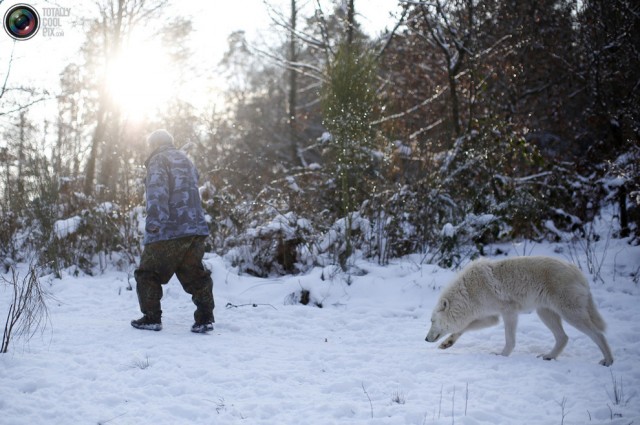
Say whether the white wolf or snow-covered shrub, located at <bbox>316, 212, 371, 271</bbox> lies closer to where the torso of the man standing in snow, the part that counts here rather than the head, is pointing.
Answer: the snow-covered shrub

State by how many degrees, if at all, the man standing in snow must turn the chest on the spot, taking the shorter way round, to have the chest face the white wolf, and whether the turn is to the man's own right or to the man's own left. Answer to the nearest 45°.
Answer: approximately 135° to the man's own right

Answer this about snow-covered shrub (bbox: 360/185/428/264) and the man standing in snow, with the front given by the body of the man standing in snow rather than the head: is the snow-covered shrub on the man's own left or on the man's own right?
on the man's own right

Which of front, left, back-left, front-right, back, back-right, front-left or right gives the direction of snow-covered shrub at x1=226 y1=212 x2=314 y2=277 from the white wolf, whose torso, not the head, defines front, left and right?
front-right

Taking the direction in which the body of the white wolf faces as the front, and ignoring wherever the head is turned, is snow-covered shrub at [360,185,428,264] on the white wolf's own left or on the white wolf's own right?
on the white wolf's own right

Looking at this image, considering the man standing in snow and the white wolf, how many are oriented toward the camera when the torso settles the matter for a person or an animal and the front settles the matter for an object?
0

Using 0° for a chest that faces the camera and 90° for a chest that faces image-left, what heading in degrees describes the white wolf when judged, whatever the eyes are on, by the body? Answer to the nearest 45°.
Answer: approximately 90°

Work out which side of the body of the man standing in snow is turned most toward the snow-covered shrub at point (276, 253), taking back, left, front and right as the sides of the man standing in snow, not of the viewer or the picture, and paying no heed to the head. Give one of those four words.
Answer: right

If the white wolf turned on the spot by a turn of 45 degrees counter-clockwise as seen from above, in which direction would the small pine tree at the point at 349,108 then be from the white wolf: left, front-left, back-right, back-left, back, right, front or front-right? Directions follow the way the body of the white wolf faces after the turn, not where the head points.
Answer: right

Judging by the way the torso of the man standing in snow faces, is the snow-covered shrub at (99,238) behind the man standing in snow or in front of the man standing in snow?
in front
